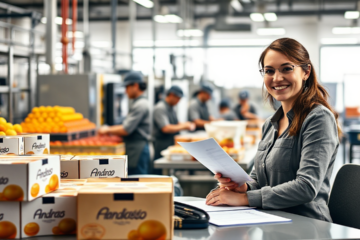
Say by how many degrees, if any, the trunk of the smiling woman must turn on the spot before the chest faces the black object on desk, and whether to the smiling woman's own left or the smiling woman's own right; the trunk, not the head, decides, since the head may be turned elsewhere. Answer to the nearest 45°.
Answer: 0° — they already face it

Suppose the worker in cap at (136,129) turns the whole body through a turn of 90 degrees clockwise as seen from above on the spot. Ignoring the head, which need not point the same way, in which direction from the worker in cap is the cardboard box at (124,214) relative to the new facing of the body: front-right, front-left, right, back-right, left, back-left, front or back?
back

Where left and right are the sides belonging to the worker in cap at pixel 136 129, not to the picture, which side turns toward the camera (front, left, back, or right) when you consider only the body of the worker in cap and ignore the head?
left

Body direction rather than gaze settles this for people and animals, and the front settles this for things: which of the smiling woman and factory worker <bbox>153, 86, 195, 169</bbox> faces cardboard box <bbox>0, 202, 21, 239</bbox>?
the smiling woman

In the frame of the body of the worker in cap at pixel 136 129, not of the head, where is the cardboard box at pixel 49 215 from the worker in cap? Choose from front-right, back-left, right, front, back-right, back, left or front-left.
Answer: left

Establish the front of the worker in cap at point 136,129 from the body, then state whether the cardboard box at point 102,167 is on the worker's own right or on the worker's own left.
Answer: on the worker's own left

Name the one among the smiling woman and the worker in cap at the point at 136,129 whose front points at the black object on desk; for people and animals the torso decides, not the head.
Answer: the smiling woman

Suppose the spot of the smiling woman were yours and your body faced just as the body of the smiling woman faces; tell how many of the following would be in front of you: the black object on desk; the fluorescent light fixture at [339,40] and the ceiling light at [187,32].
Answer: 1

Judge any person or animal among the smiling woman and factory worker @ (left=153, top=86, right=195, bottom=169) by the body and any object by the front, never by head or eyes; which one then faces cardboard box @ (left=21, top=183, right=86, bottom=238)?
the smiling woman
